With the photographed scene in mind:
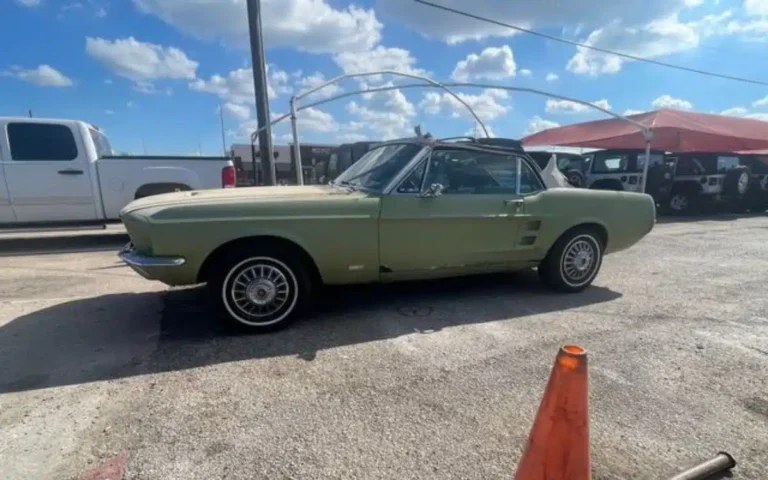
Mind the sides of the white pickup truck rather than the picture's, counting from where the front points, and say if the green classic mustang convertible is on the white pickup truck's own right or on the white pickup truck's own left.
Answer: on the white pickup truck's own left

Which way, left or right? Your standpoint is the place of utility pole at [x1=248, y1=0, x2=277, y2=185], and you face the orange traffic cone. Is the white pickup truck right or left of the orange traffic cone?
right

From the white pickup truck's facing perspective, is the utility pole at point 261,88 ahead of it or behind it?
behind

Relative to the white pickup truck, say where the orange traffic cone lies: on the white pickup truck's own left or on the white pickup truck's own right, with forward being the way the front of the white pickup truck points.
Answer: on the white pickup truck's own left

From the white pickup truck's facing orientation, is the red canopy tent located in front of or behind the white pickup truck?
behind

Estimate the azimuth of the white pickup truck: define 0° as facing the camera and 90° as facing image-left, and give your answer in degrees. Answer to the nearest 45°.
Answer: approximately 90°
